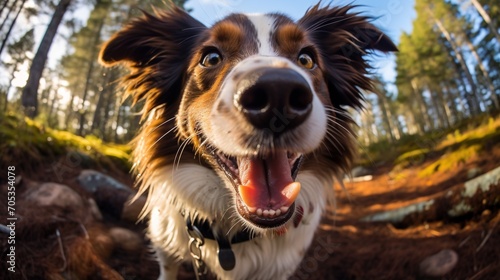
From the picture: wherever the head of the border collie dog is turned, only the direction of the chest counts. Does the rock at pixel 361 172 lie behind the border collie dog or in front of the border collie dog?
behind

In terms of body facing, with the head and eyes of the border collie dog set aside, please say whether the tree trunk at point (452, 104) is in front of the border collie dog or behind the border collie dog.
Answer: behind

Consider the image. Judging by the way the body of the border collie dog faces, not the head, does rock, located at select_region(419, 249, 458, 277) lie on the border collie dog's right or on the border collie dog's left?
on the border collie dog's left

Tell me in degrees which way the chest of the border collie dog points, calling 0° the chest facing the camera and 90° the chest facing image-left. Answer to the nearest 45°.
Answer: approximately 0°

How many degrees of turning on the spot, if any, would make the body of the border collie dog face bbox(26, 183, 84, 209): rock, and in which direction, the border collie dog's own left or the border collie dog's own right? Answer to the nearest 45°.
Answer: approximately 135° to the border collie dog's own right

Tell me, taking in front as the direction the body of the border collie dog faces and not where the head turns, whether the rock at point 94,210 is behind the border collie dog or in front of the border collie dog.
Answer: behind

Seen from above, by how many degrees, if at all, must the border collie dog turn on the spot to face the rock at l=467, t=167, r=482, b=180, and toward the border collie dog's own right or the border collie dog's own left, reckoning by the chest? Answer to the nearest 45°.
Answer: approximately 135° to the border collie dog's own left

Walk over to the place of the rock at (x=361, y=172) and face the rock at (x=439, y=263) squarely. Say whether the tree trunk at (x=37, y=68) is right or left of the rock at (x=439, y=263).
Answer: right
